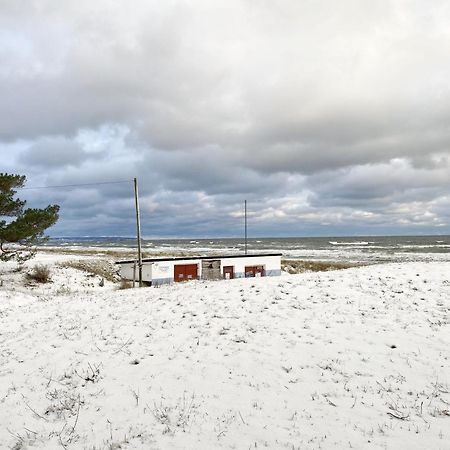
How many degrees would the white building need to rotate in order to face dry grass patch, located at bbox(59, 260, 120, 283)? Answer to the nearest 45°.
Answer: approximately 90° to its right

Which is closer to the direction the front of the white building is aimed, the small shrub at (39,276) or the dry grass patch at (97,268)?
the small shrub

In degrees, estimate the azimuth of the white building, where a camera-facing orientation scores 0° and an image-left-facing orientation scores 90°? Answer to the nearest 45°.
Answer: approximately 0°

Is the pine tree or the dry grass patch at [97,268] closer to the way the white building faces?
the pine tree
